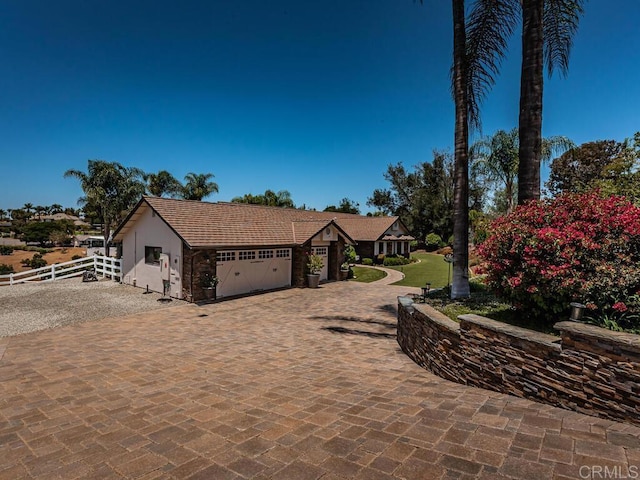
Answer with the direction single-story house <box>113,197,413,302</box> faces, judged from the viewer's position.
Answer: facing the viewer and to the right of the viewer

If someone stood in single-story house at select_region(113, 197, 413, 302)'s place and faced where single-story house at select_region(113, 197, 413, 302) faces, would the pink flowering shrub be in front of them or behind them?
in front

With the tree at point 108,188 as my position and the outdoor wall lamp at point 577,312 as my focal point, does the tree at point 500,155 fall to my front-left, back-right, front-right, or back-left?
front-left

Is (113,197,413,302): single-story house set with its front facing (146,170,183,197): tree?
no

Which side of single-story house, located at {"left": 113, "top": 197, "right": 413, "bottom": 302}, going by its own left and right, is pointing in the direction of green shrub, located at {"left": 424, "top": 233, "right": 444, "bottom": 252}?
left

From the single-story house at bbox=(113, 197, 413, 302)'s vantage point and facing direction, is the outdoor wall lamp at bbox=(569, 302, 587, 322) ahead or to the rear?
ahead

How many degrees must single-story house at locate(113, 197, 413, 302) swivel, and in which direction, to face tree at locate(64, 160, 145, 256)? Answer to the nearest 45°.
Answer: approximately 180°

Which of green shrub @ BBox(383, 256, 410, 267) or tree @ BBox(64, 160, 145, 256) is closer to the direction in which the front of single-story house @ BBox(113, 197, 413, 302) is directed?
the green shrub

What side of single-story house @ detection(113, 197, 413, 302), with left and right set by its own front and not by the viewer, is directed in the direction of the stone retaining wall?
front

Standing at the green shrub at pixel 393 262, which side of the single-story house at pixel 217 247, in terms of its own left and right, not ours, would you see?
left

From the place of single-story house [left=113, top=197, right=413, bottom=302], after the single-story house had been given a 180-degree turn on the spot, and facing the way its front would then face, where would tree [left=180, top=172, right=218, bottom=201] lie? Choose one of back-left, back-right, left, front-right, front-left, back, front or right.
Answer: front-right

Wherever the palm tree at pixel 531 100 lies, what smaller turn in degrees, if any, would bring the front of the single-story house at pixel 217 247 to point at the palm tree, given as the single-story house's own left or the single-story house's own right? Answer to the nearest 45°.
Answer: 0° — it already faces it

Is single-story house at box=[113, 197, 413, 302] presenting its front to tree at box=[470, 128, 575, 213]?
no

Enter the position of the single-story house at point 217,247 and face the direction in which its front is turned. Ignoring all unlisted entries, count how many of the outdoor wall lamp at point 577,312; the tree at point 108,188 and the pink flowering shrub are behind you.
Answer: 1

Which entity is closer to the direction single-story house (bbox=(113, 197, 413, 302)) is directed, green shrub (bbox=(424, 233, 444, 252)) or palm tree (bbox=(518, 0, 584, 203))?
the palm tree
